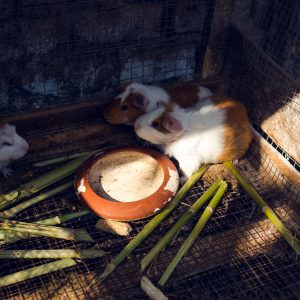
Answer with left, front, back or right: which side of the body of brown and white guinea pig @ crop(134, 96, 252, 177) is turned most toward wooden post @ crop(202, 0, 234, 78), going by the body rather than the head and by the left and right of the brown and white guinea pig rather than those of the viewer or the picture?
right

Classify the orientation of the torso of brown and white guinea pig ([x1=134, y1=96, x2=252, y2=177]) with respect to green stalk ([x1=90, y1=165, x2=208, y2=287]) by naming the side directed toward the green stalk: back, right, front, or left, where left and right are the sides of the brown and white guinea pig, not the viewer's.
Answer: left

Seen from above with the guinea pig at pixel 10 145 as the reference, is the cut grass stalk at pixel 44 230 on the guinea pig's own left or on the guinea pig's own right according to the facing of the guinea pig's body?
on the guinea pig's own right

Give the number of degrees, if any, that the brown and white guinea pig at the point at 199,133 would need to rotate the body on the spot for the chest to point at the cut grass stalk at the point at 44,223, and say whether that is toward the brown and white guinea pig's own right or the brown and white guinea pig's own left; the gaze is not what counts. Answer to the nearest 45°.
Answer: approximately 45° to the brown and white guinea pig's own left

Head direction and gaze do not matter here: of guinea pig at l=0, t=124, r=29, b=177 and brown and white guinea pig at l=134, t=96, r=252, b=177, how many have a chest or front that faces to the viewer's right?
1

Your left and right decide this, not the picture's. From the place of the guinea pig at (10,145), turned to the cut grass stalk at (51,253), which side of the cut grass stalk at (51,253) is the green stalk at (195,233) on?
left

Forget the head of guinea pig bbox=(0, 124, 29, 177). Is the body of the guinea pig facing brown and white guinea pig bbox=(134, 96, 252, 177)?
yes

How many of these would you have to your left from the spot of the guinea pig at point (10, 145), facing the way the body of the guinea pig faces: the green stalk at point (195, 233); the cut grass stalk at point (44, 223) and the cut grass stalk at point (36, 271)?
0

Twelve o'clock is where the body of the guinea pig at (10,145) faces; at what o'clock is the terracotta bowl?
The terracotta bowl is roughly at 1 o'clock from the guinea pig.

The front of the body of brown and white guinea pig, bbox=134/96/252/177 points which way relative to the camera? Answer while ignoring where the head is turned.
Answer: to the viewer's left

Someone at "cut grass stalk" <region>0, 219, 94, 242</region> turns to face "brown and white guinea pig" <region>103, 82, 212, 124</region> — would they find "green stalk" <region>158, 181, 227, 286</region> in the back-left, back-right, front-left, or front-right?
front-right

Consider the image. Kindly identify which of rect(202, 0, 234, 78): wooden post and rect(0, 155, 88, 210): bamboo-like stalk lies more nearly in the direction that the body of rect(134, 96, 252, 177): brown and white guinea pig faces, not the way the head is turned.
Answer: the bamboo-like stalk

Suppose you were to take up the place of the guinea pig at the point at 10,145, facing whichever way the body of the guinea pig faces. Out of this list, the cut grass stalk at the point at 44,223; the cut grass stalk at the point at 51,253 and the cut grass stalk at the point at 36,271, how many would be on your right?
3

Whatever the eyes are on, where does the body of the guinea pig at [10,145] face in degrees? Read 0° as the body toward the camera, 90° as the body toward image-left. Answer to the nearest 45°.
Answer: approximately 270°

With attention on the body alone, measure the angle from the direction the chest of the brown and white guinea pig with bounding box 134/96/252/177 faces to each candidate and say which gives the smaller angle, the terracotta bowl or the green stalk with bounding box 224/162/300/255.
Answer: the terracotta bowl

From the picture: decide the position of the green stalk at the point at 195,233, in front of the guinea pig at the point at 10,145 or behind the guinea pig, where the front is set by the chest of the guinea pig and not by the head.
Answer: in front

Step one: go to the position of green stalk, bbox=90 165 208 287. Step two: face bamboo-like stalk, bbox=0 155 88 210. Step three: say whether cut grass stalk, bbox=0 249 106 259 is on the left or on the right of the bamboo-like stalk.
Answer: left

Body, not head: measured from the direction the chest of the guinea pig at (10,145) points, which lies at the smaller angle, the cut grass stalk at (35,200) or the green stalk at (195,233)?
the green stalk

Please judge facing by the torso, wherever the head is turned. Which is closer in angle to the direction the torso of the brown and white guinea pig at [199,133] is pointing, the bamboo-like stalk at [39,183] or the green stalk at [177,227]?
the bamboo-like stalk

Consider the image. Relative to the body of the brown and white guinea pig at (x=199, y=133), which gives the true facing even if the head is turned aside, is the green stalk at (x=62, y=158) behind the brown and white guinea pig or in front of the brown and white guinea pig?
in front
